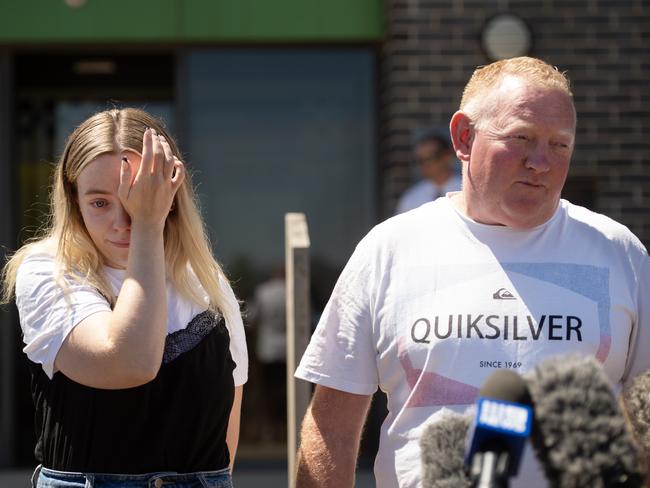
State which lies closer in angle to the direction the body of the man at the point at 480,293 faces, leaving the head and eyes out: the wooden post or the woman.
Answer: the woman

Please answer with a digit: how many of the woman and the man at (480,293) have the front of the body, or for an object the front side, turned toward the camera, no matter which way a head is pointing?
2

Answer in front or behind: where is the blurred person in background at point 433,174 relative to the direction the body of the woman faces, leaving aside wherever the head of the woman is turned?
behind

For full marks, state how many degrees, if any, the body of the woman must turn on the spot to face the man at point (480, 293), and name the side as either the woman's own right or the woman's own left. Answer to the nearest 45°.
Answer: approximately 90° to the woman's own left

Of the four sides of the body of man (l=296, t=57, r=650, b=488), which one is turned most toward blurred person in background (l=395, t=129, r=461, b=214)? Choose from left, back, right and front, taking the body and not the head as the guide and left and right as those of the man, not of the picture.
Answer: back

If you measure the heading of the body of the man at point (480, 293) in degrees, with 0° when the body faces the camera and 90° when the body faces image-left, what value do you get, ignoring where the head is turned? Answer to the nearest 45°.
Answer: approximately 0°

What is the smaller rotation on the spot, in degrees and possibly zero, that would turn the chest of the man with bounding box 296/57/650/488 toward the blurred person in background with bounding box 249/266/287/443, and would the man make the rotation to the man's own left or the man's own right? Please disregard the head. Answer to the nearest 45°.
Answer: approximately 180°

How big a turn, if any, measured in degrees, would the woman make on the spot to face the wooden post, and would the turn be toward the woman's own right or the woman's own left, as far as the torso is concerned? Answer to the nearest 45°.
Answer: approximately 135° to the woman's own left

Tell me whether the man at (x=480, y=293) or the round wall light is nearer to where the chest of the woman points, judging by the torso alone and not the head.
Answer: the man

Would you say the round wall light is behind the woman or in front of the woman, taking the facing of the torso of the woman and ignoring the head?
behind
